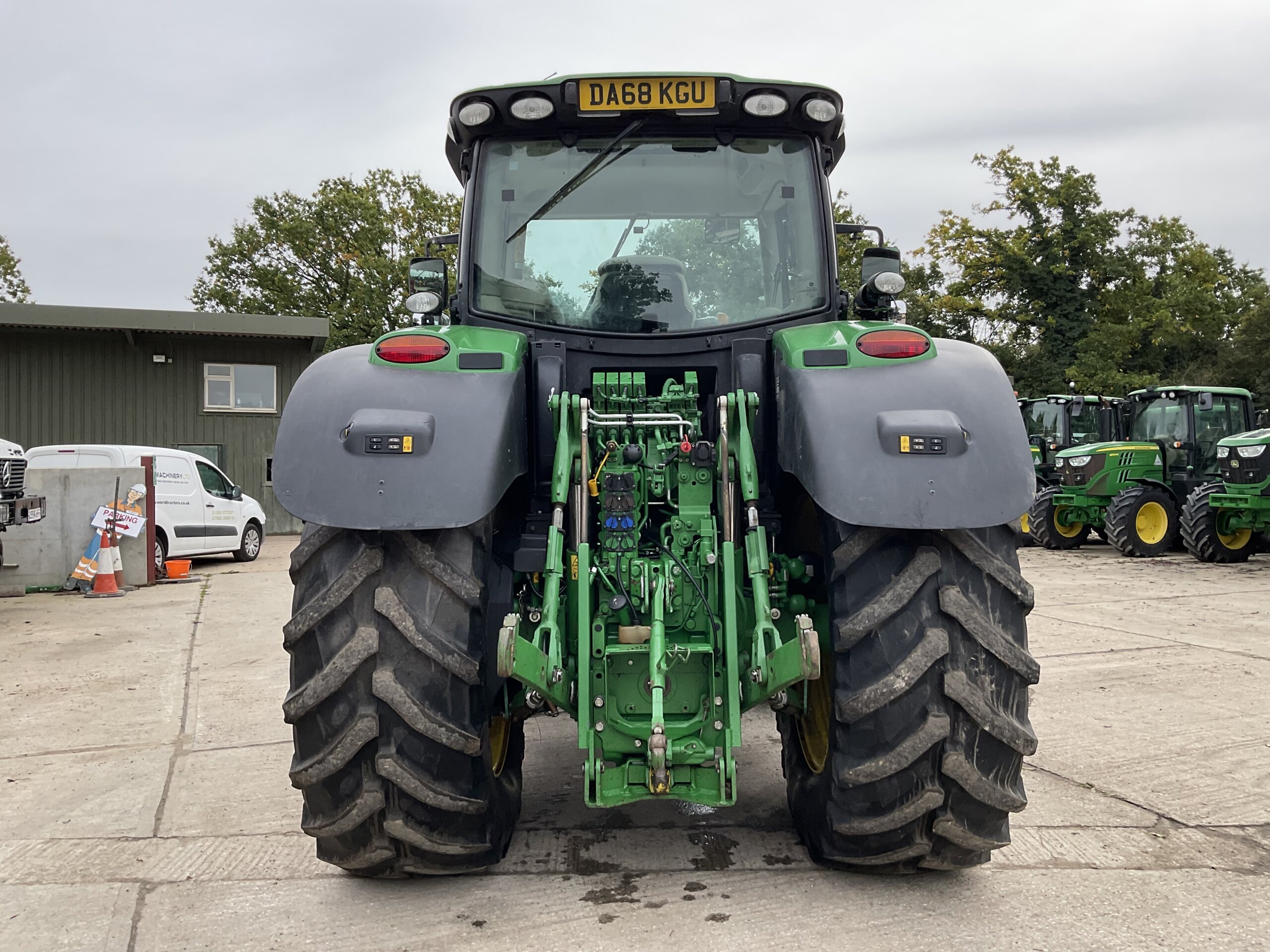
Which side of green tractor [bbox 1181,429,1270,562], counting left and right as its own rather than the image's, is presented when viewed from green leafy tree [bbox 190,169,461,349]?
right

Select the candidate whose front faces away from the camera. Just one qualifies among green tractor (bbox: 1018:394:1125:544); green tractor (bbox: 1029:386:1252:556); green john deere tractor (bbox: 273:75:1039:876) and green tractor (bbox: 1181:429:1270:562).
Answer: the green john deere tractor

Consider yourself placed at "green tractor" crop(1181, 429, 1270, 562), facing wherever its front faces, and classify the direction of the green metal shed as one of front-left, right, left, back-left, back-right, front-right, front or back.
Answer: front-right

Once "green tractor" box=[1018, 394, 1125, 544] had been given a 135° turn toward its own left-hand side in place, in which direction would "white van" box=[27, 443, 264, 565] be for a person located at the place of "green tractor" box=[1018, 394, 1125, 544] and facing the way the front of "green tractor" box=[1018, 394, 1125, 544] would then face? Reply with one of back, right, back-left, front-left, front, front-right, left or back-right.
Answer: back-right

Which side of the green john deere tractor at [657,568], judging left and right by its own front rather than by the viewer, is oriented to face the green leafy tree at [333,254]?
front

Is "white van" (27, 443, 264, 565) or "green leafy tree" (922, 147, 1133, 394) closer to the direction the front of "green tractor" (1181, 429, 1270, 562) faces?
the white van

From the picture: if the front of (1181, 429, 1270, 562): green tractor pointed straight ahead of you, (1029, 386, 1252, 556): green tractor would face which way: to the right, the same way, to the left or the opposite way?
the same way

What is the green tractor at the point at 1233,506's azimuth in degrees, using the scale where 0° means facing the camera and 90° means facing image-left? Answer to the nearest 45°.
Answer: approximately 45°

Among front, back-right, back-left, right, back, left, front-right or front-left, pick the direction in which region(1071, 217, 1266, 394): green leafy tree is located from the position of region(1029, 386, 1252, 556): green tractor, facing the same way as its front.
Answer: back-right

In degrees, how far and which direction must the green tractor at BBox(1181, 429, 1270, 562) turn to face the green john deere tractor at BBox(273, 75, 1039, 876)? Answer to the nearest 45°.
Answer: approximately 45° to its left

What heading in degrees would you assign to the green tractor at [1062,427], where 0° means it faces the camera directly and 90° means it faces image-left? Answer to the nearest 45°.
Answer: approximately 45°

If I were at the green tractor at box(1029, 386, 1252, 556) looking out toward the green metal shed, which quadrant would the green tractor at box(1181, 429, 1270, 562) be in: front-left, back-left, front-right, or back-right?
back-left

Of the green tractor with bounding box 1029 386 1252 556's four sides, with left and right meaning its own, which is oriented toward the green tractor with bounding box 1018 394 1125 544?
right

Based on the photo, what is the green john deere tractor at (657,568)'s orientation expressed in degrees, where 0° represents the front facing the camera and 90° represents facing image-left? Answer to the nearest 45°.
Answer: approximately 180°

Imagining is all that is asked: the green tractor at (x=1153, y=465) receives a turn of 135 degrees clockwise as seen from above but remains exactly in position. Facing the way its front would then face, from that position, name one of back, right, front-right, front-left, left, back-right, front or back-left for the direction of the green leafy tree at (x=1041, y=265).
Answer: front

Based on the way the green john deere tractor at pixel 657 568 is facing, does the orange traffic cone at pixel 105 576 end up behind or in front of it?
in front

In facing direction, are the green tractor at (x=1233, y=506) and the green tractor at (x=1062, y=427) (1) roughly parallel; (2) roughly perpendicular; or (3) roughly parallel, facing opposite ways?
roughly parallel

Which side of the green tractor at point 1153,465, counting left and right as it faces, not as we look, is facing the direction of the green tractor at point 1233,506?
left
